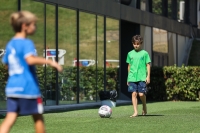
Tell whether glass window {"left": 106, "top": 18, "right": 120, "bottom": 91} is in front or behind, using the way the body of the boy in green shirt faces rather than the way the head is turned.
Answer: behind

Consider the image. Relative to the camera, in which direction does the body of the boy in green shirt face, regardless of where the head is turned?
toward the camera

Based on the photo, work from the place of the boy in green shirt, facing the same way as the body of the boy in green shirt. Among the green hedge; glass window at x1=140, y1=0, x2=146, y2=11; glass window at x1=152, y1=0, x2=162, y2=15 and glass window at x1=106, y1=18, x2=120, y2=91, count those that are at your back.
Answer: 4

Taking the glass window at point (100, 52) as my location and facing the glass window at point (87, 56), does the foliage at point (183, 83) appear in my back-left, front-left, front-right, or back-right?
back-left

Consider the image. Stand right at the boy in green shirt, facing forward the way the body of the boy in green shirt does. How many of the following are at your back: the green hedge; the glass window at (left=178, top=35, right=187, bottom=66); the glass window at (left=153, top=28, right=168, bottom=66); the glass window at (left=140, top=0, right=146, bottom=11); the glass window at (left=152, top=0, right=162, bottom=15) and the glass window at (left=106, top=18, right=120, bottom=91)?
6

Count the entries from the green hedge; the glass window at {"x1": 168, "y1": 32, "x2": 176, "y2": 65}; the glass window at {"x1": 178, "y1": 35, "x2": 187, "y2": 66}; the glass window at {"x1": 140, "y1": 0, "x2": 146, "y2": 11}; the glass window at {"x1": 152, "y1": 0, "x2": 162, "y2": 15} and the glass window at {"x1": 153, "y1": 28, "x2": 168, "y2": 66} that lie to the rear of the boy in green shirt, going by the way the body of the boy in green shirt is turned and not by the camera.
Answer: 6

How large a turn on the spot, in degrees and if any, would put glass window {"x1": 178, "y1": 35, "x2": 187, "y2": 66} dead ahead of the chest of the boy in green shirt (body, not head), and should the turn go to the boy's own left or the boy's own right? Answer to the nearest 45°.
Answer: approximately 180°

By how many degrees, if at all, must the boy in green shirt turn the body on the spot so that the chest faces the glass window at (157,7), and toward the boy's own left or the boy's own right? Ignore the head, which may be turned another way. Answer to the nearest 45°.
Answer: approximately 180°

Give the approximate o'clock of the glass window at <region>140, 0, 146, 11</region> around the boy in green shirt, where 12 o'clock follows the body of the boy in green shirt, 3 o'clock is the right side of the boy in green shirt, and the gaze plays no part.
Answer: The glass window is roughly at 6 o'clock from the boy in green shirt.

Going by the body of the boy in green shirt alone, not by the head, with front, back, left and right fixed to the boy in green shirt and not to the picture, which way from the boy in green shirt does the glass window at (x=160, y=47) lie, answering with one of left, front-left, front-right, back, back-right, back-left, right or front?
back
